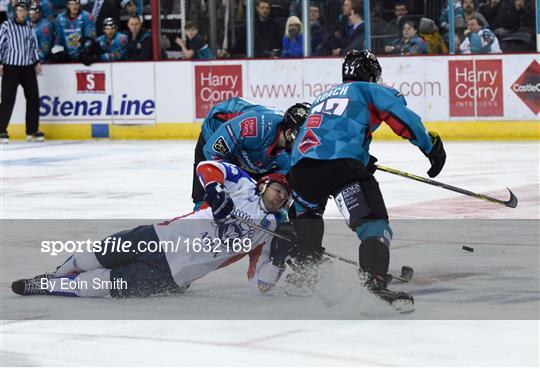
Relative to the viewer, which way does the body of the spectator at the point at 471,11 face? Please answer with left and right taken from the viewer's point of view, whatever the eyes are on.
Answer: facing the viewer

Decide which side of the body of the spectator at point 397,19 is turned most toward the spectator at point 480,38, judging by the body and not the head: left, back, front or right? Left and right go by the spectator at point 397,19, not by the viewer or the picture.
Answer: left

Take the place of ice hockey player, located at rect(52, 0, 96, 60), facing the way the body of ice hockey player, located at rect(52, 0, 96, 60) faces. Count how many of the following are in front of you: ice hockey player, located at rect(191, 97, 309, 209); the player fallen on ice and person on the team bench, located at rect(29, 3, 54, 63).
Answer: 2

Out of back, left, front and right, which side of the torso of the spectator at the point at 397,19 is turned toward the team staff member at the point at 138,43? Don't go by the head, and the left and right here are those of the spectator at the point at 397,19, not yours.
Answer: right

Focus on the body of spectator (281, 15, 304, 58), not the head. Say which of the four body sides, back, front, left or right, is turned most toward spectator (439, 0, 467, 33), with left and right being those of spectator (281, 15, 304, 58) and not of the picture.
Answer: left

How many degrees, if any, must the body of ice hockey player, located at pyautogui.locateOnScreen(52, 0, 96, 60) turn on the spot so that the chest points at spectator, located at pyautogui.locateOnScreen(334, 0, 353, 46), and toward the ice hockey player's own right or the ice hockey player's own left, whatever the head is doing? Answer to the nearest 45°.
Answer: approximately 45° to the ice hockey player's own left

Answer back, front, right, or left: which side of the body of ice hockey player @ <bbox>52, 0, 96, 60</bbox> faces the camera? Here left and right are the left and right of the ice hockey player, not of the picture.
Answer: front

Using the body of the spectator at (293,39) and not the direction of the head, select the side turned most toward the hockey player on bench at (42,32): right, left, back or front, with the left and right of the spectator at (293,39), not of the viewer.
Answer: right

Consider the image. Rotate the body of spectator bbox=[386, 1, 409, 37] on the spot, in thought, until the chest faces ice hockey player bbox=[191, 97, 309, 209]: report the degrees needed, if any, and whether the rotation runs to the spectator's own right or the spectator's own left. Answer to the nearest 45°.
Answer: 0° — they already face them

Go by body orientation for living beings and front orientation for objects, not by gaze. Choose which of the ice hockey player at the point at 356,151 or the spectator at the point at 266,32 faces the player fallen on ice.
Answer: the spectator

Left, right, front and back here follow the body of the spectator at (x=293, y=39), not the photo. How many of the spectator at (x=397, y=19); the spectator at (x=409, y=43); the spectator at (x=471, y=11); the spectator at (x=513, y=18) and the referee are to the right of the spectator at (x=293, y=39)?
1

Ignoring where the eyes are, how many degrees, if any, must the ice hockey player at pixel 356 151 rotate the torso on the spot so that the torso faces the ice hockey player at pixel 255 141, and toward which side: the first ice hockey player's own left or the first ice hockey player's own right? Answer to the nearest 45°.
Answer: approximately 90° to the first ice hockey player's own left

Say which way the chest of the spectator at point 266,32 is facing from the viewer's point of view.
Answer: toward the camera
